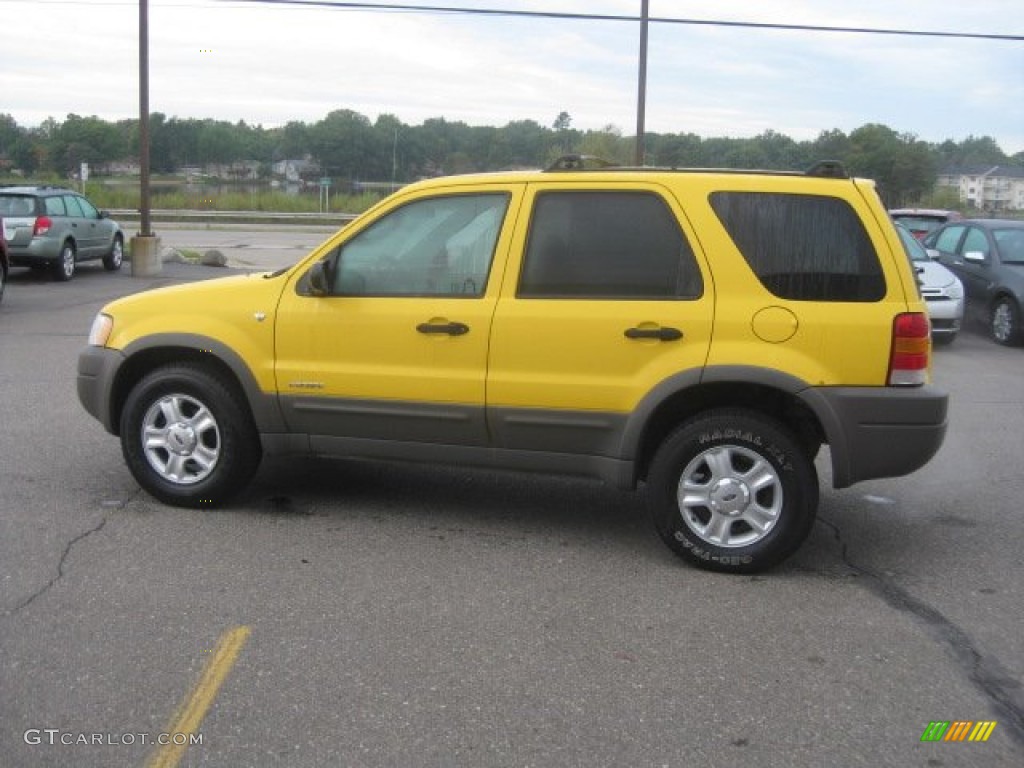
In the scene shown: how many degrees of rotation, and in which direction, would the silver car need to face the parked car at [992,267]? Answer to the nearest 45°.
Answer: approximately 135° to its left

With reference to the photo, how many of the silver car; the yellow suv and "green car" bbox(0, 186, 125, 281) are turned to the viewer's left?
1

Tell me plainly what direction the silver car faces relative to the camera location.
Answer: facing the viewer and to the right of the viewer

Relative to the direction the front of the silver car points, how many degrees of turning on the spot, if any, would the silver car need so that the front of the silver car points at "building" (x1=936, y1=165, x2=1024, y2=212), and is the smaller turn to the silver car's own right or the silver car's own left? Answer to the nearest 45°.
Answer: approximately 135° to the silver car's own left

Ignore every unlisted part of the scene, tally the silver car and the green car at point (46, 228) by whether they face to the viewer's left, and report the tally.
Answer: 0

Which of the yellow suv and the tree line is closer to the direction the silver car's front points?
the yellow suv

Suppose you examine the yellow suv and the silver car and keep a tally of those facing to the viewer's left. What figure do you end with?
1

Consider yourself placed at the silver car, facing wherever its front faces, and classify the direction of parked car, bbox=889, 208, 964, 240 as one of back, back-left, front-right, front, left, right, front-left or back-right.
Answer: back-left

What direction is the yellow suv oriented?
to the viewer's left

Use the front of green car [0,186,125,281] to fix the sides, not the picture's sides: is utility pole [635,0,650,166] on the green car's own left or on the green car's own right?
on the green car's own right

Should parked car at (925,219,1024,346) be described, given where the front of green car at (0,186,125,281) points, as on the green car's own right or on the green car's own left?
on the green car's own right

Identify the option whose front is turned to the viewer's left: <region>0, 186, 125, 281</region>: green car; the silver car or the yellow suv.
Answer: the yellow suv

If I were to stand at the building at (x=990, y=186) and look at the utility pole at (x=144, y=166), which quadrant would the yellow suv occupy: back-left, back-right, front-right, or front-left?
front-left

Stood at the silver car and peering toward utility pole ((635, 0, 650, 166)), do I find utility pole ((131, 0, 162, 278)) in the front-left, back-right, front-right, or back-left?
front-left
